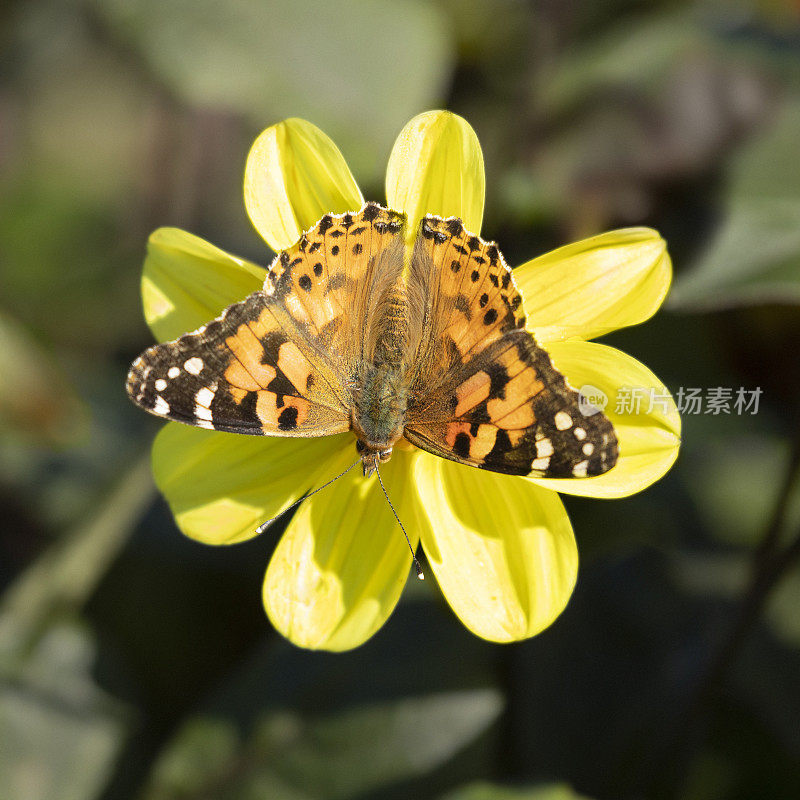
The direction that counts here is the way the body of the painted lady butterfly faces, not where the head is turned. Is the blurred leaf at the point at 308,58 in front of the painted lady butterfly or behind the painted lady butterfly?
behind

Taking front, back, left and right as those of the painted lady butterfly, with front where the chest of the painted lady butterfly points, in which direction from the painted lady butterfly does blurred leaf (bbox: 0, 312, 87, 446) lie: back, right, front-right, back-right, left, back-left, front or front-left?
back-right

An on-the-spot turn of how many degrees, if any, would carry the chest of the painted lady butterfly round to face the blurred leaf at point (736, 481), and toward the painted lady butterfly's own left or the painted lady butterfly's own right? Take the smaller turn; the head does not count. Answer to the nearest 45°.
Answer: approximately 135° to the painted lady butterfly's own left

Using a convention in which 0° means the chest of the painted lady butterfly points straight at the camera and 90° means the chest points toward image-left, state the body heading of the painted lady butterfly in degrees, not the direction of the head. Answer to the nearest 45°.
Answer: approximately 0°
